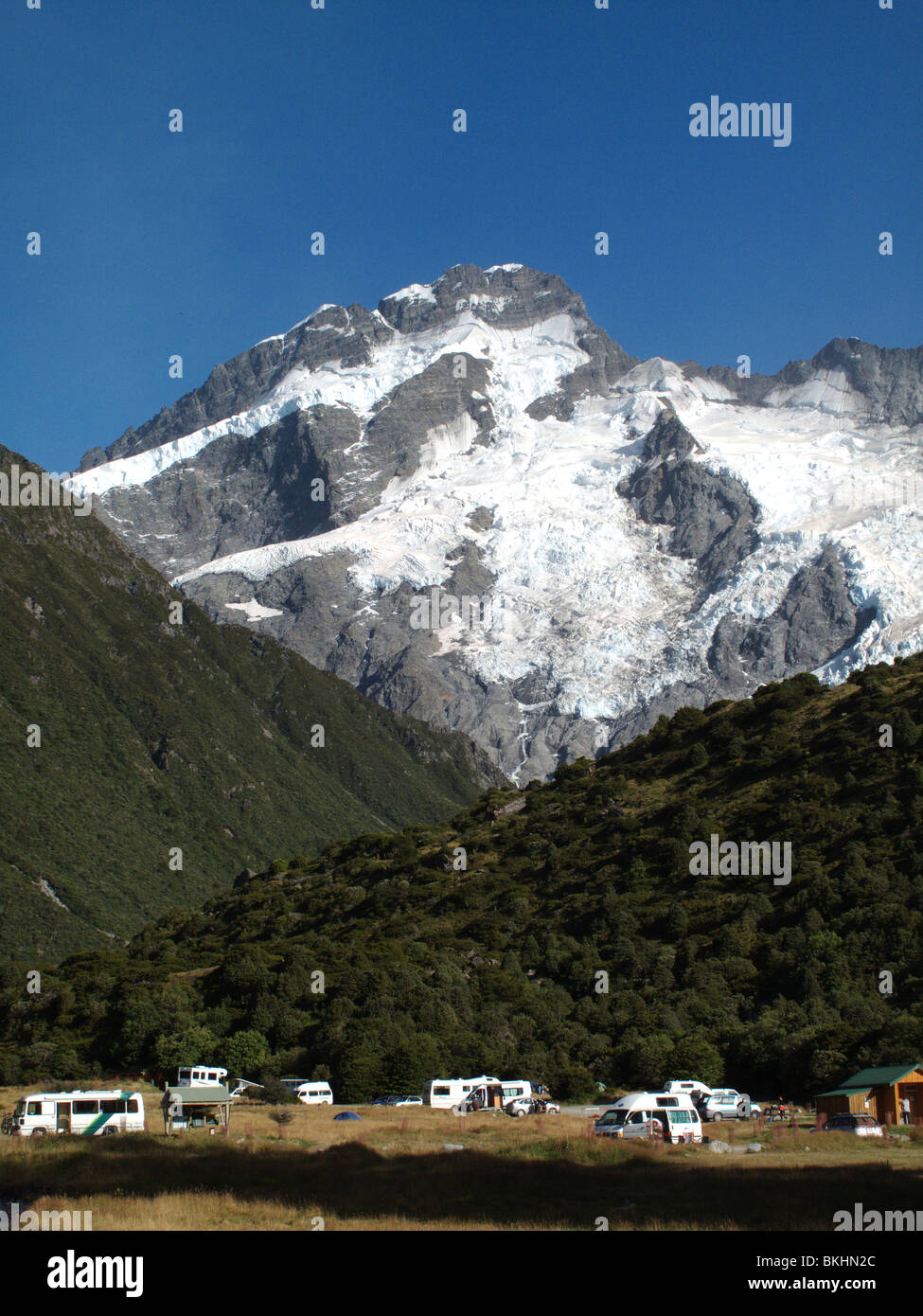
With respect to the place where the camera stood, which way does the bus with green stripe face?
facing to the left of the viewer

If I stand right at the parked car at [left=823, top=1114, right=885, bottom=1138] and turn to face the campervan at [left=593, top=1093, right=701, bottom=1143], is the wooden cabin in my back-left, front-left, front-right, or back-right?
back-right

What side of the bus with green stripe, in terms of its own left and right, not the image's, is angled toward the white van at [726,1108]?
back

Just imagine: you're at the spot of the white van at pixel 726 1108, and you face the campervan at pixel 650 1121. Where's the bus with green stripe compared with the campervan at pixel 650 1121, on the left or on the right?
right

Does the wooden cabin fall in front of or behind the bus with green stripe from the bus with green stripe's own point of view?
behind

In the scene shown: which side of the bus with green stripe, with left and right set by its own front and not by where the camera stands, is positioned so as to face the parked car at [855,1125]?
back

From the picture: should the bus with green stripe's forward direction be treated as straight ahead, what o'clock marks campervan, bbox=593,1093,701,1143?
The campervan is roughly at 7 o'clock from the bus with green stripe.
